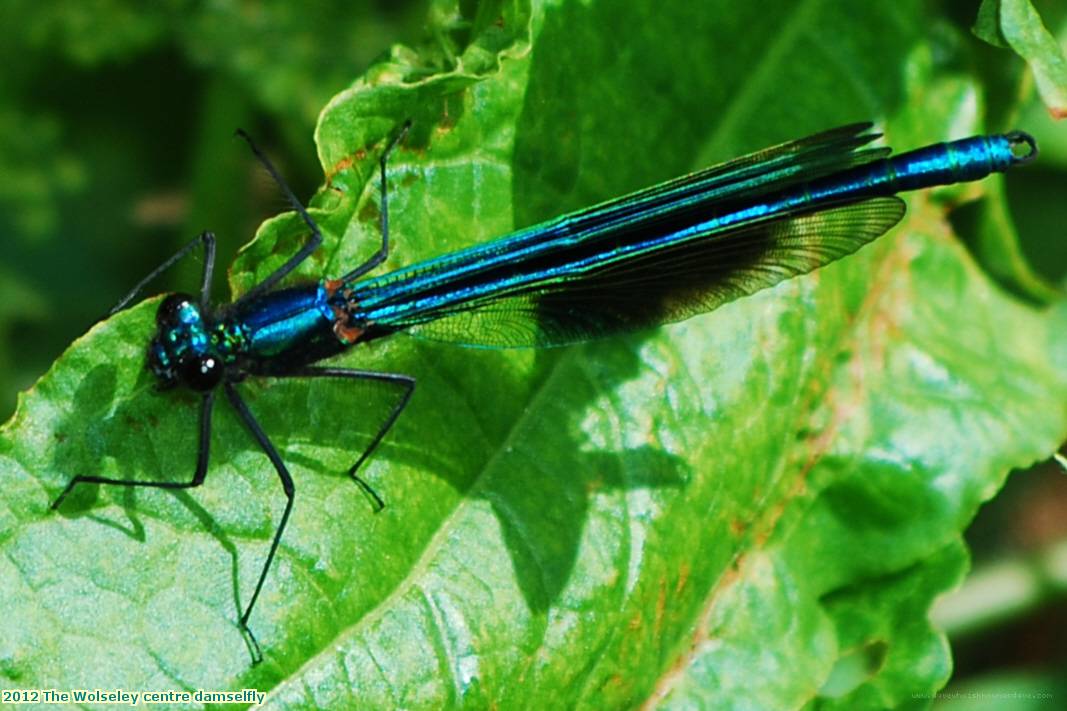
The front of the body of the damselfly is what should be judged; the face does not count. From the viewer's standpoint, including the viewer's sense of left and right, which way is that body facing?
facing to the left of the viewer

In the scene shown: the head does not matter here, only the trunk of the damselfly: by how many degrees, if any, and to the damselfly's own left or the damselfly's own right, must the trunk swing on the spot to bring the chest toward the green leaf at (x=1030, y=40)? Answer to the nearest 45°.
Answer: approximately 180°
